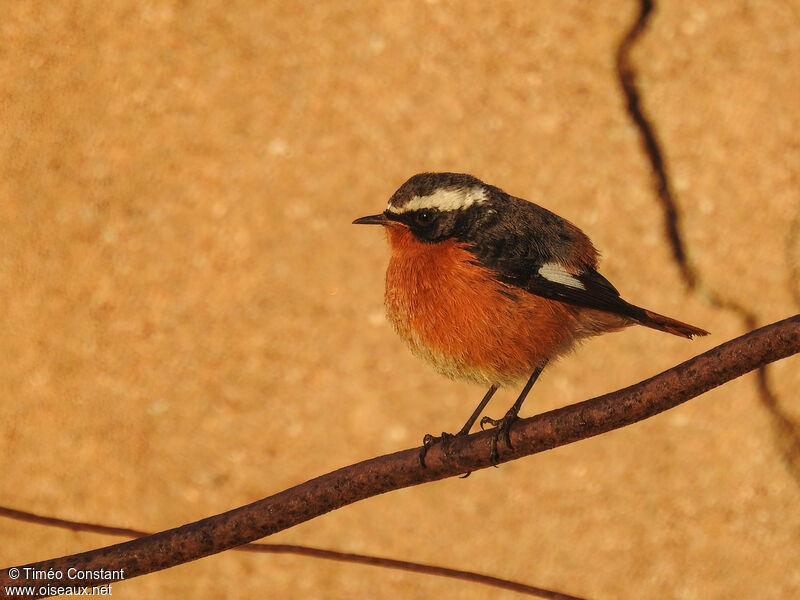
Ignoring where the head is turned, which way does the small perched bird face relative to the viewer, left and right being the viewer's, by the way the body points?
facing to the left of the viewer
